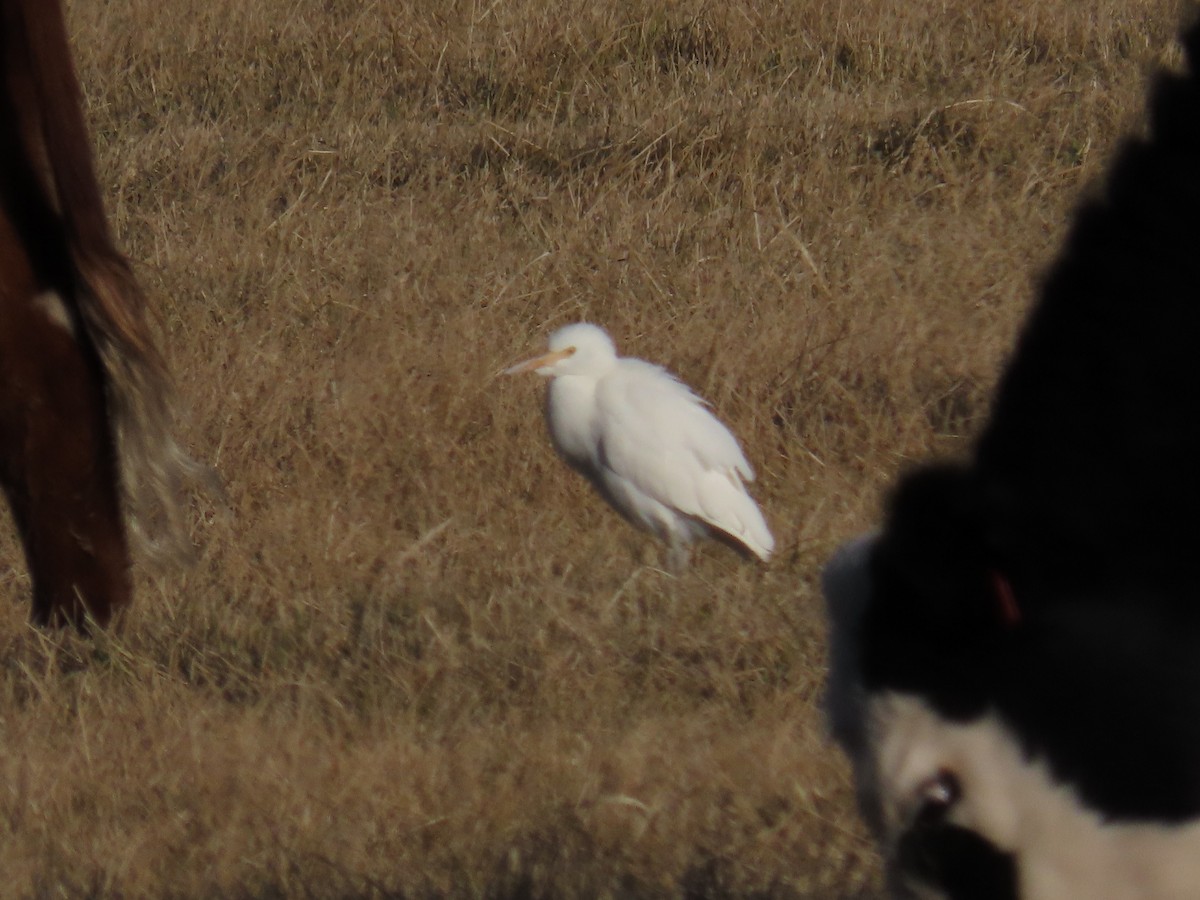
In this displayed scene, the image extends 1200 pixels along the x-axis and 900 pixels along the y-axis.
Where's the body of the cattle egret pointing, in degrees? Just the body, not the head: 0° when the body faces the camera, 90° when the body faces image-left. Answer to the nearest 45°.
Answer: approximately 90°

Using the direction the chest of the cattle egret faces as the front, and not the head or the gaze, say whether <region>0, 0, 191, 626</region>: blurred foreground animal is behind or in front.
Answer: in front

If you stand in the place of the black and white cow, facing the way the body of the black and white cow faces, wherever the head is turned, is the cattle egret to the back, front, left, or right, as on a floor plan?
right

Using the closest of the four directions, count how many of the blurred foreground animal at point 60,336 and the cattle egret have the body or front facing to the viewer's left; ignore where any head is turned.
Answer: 2

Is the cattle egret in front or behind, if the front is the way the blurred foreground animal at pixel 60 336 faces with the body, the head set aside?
behind

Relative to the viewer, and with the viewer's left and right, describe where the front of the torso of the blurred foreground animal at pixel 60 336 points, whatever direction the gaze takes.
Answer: facing to the left of the viewer

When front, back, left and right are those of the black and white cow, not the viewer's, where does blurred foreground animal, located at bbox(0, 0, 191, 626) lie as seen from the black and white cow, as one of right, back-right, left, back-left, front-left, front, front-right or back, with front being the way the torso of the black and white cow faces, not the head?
front-right
